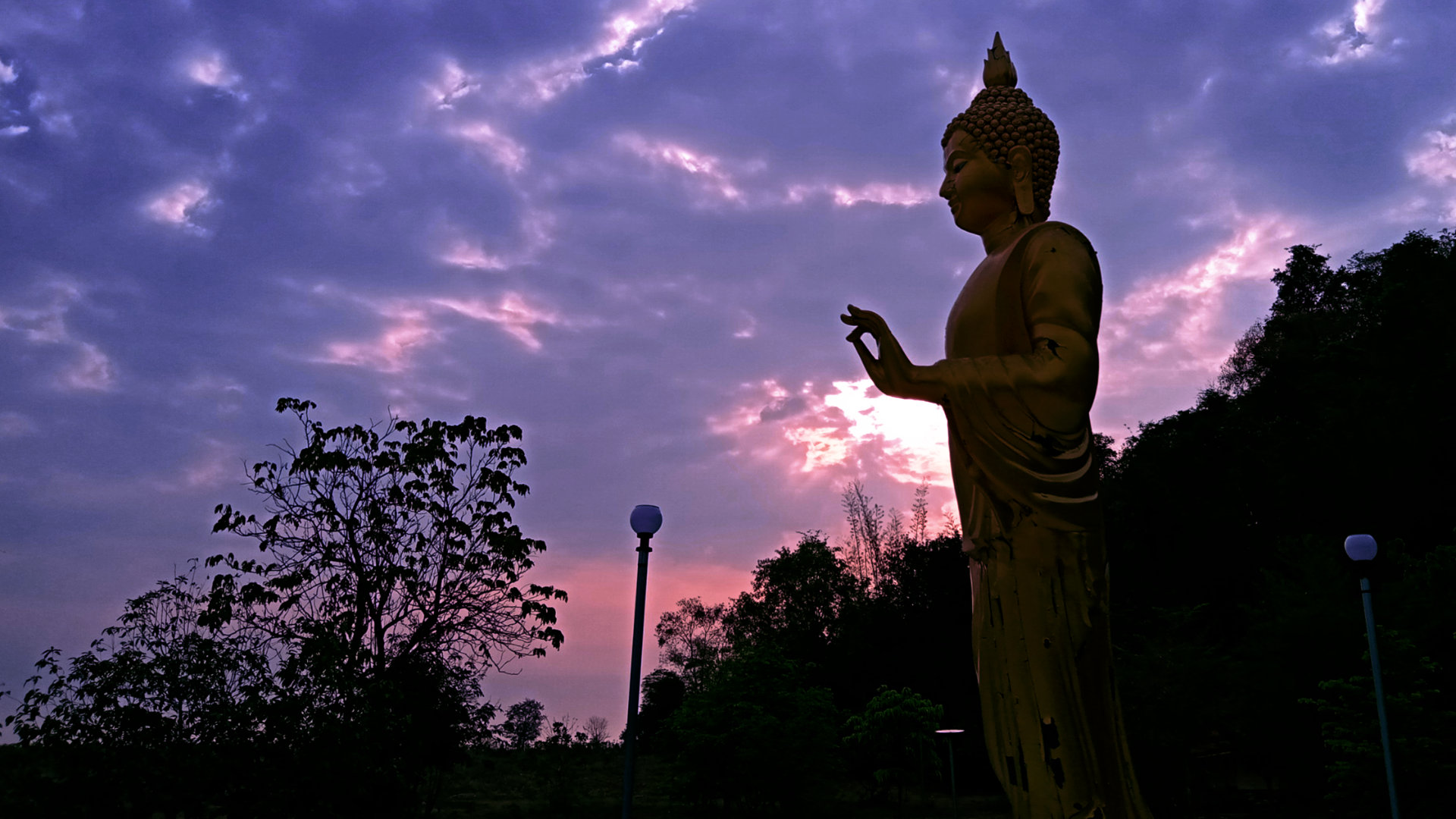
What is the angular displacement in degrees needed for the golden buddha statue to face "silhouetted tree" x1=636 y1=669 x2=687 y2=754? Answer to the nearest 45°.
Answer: approximately 90° to its right

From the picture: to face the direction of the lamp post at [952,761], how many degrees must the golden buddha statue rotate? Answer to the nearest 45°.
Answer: approximately 90° to its right

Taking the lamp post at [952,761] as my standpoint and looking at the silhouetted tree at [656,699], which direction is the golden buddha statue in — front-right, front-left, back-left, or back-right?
back-left

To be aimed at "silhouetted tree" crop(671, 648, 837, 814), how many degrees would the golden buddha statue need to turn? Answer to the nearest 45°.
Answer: approximately 90° to its right

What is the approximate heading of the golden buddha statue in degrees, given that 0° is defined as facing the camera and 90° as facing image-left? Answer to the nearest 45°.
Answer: approximately 90°
